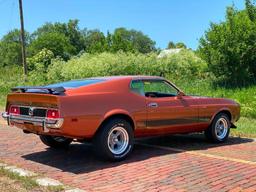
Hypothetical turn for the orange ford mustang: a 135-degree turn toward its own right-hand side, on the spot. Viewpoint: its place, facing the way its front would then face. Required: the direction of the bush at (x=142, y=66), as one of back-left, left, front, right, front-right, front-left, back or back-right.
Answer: back

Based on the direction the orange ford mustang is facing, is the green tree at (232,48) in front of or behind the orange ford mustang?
in front

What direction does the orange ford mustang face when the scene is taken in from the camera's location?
facing away from the viewer and to the right of the viewer
